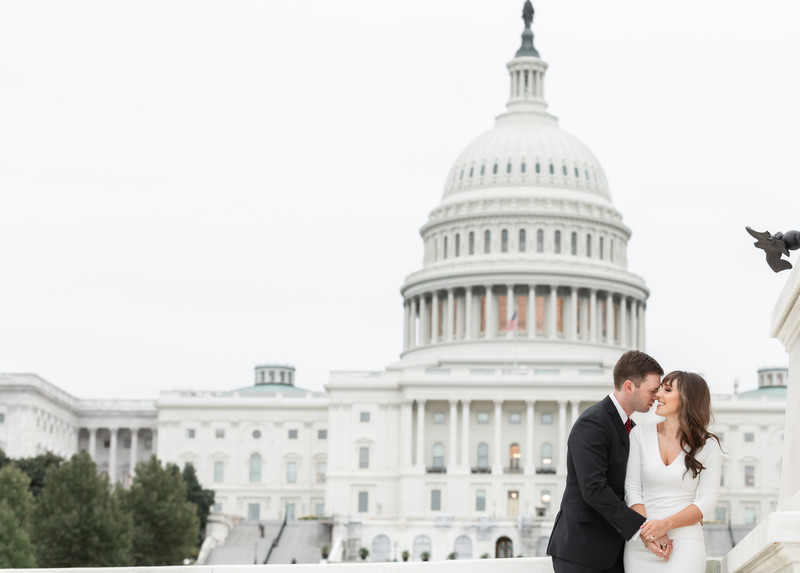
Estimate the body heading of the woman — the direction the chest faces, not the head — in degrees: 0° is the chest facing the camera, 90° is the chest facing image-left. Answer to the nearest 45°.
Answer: approximately 45°

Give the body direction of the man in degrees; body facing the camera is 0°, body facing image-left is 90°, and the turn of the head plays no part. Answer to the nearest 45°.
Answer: approximately 270°

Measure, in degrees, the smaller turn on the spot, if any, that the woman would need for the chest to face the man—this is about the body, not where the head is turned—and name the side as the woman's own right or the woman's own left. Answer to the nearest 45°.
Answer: approximately 45° to the woman's own right

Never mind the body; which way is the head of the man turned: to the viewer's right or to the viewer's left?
to the viewer's right

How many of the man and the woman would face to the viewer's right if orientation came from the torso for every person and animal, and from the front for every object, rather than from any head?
1

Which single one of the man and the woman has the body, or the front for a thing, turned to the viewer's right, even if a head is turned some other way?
the man
